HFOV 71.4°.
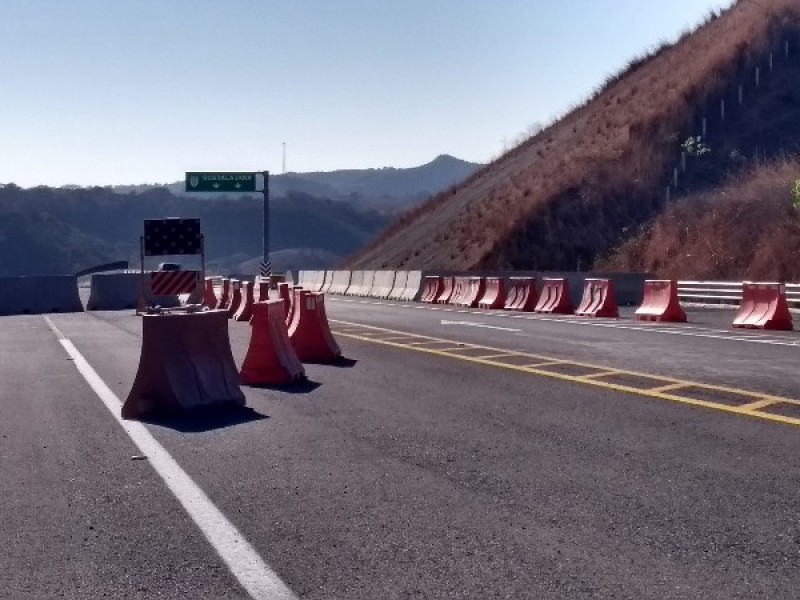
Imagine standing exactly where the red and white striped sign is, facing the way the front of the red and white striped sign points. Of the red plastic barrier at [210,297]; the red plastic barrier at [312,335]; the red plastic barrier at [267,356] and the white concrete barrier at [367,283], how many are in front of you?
2

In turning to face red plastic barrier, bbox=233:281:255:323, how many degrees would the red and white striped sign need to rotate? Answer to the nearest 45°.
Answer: approximately 45° to its left

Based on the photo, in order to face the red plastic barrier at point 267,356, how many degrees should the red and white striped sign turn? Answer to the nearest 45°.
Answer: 0° — it already faces it

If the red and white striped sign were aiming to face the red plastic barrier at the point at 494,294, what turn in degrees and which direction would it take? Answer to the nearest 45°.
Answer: approximately 90° to its left

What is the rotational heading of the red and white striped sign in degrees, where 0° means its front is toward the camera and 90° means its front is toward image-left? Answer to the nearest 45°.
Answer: approximately 0°

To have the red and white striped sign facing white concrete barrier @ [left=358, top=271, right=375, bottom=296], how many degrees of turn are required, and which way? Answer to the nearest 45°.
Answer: approximately 135° to its left

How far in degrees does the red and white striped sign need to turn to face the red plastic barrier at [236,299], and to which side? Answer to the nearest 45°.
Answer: approximately 45° to its left
